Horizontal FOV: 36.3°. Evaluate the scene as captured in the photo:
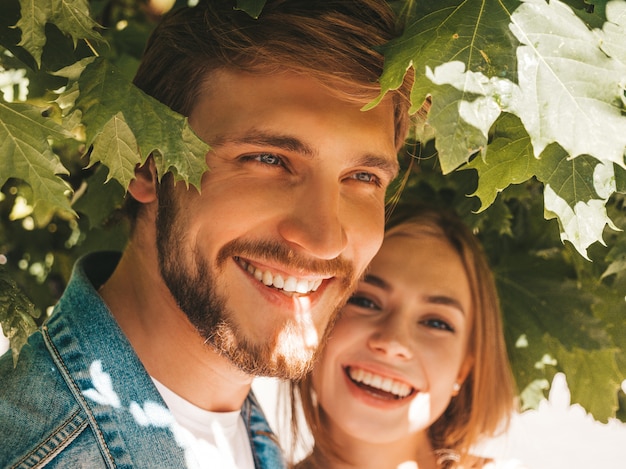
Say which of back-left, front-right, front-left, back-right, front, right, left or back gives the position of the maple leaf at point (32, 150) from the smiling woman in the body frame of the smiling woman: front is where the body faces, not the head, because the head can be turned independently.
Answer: front-right

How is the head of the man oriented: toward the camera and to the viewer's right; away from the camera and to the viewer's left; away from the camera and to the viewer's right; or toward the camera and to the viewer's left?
toward the camera and to the viewer's right

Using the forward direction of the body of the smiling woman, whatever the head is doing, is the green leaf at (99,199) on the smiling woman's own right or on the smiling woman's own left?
on the smiling woman's own right

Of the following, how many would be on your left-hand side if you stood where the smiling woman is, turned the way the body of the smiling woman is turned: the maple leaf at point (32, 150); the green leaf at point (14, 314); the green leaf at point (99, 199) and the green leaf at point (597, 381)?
1

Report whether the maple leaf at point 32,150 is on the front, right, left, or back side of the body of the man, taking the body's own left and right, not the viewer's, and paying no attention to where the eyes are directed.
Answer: right

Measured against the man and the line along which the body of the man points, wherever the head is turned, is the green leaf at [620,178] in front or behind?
in front

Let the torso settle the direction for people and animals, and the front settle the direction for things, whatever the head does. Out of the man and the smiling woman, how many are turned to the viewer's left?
0

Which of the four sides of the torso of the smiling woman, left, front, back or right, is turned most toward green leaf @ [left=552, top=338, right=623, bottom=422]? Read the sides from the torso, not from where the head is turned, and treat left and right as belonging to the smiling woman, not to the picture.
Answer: left

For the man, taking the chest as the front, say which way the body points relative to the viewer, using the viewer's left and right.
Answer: facing the viewer and to the right of the viewer

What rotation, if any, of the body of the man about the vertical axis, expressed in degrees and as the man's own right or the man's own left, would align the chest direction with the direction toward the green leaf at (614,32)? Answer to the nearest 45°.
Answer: approximately 45° to the man's own left

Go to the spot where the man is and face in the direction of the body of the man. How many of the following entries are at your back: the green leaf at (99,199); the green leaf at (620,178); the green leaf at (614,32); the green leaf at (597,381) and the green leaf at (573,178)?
1

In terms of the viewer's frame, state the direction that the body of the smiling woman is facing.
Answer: toward the camera

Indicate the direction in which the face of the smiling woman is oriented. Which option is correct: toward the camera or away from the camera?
toward the camera
